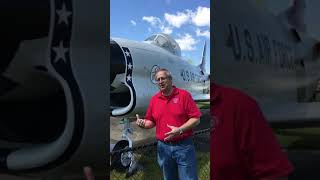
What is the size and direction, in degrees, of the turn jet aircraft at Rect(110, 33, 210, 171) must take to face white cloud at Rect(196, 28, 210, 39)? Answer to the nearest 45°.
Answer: approximately 180°

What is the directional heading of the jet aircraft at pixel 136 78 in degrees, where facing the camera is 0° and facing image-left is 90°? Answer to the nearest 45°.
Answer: approximately 45°

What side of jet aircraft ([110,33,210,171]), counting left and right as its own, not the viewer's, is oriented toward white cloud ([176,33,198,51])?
back

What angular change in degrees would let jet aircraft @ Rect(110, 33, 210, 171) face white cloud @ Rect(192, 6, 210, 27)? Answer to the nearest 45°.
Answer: approximately 180°
